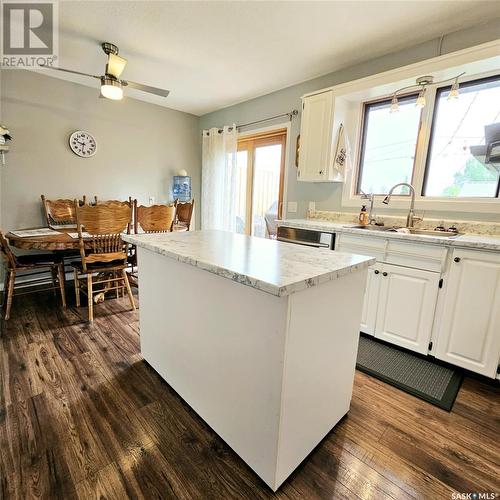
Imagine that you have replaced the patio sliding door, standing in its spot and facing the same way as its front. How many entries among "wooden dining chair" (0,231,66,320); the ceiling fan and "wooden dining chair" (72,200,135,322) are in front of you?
3

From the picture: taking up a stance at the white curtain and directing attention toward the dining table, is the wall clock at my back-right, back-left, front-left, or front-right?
front-right

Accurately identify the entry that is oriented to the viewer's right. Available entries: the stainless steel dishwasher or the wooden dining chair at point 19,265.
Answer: the wooden dining chair

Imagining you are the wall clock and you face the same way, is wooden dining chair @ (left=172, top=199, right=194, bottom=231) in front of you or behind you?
in front

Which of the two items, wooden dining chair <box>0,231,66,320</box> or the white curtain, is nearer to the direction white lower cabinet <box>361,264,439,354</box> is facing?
the wooden dining chair

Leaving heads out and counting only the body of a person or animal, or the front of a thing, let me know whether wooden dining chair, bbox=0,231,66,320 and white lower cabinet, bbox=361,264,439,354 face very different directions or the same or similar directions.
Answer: very different directions

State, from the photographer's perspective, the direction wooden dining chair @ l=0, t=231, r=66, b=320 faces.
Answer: facing to the right of the viewer

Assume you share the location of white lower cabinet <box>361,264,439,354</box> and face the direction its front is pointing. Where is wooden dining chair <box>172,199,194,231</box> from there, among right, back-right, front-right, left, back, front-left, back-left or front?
front-right

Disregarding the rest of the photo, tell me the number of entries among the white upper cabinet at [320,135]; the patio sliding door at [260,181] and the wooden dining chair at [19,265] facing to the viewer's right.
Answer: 1

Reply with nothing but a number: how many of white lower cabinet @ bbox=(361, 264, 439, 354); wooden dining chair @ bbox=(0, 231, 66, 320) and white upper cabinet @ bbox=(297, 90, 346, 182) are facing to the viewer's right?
1

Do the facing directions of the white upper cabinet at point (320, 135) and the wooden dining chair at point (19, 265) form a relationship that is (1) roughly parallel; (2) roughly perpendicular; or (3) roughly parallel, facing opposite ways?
roughly parallel, facing opposite ways

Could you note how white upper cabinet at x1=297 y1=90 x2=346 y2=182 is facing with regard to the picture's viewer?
facing the viewer and to the left of the viewer

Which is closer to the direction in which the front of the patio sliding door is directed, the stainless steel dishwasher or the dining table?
the dining table

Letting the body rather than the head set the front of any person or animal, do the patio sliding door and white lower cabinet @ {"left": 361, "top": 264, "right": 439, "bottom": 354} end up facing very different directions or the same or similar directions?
same or similar directions

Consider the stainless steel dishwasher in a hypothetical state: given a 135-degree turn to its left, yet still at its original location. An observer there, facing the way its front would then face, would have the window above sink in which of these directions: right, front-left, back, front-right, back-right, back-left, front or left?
front
